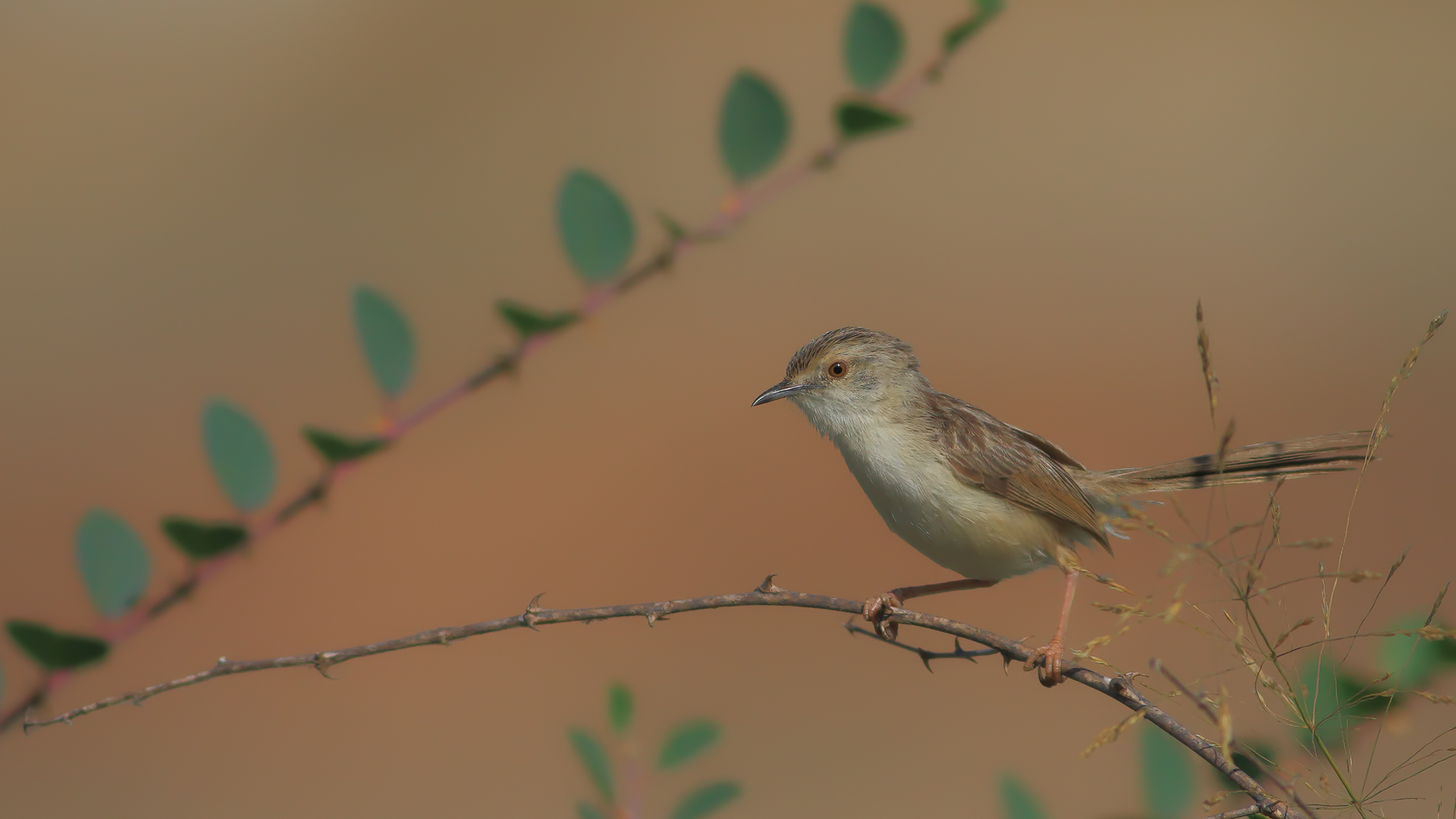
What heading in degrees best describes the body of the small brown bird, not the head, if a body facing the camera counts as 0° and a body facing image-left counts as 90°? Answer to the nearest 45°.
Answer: approximately 90°
